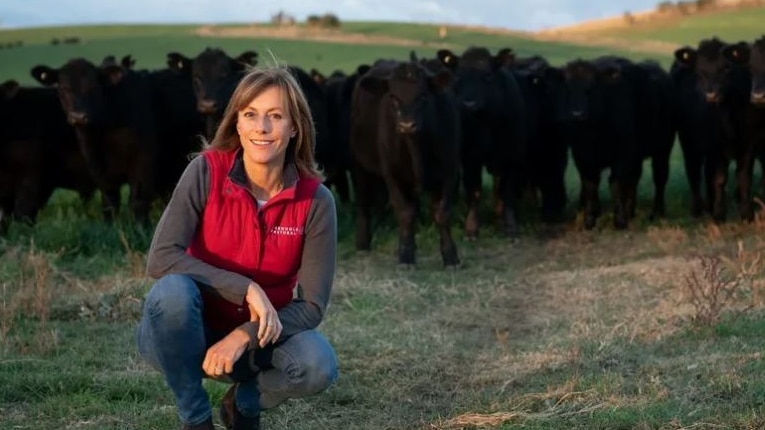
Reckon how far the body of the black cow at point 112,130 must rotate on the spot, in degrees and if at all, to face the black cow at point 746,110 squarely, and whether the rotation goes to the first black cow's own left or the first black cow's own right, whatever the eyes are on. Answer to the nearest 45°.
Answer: approximately 90° to the first black cow's own left

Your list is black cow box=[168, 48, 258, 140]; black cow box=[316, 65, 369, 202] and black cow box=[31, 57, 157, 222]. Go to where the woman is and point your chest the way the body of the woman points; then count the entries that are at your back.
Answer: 3

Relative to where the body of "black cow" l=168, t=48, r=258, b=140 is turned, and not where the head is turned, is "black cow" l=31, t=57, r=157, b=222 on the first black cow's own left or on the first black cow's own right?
on the first black cow's own right

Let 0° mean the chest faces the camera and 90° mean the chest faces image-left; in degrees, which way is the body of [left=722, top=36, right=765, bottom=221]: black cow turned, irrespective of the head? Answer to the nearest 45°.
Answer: approximately 0°

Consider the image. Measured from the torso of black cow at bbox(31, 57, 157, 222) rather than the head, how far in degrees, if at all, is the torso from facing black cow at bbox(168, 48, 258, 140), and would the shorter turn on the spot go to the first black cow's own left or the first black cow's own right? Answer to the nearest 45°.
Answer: approximately 90° to the first black cow's own left

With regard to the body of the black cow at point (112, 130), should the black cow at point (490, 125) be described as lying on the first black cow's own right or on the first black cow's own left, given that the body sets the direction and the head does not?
on the first black cow's own left

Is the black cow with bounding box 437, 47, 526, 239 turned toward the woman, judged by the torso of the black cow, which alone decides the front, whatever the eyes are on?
yes
